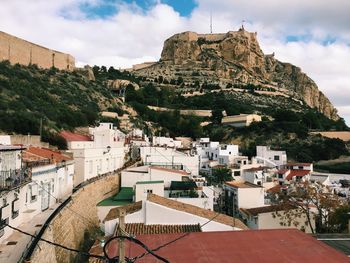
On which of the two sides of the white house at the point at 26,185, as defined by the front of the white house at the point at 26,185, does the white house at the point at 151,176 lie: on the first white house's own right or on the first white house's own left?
on the first white house's own left

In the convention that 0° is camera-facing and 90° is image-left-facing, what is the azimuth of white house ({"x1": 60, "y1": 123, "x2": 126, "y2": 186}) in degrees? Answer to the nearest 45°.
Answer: approximately 315°

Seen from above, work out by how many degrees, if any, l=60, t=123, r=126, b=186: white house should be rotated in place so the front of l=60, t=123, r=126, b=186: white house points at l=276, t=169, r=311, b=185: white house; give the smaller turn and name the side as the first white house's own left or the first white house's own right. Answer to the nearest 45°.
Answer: approximately 45° to the first white house's own left

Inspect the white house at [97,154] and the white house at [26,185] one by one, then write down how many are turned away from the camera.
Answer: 0

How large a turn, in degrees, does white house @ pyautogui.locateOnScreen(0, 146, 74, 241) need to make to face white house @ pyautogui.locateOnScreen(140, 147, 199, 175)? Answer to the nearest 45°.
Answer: approximately 90° to its left

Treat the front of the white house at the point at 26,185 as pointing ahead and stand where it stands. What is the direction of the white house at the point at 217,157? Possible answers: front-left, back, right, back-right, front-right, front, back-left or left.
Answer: left

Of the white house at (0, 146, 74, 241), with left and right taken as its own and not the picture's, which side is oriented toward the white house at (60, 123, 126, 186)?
left

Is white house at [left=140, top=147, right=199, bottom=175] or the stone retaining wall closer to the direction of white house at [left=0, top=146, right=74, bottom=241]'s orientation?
the stone retaining wall

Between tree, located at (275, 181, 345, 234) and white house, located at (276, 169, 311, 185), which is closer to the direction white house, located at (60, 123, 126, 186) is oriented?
the tree

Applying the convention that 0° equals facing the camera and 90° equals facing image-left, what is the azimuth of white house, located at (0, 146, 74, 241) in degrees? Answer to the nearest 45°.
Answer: approximately 315°

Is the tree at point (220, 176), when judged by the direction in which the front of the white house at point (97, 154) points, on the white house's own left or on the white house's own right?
on the white house's own left
